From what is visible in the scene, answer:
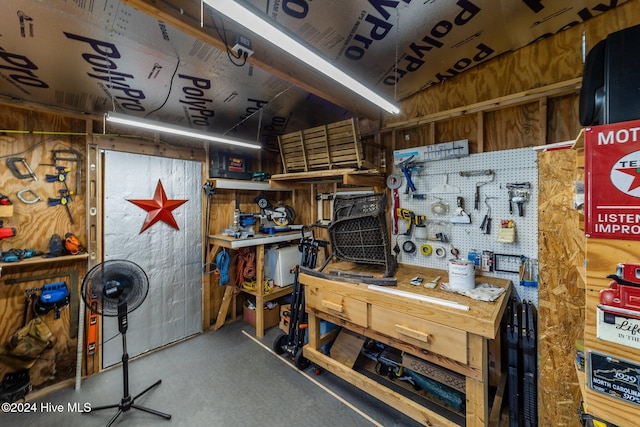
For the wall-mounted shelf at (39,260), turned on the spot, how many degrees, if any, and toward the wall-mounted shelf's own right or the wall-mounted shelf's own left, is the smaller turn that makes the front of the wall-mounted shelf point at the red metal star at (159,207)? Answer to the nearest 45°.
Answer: approximately 45° to the wall-mounted shelf's own left

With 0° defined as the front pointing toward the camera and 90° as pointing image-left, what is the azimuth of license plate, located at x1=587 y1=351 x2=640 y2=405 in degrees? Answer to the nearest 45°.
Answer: approximately 45°

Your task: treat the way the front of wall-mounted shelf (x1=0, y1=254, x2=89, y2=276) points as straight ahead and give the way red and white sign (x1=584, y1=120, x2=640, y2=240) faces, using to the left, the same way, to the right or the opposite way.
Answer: the opposite way

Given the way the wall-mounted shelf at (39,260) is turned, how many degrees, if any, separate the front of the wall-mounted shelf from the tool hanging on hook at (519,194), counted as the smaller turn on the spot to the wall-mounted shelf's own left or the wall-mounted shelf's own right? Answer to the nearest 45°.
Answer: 0° — it already faces it

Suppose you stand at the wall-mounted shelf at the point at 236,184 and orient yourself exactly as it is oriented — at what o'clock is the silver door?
The silver door is roughly at 4 o'clock from the wall-mounted shelf.

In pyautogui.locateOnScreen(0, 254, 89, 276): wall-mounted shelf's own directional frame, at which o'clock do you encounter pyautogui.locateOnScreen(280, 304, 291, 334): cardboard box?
The cardboard box is roughly at 11 o'clock from the wall-mounted shelf.

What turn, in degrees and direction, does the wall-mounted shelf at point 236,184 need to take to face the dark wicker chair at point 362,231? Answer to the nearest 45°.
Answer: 0° — it already faces it

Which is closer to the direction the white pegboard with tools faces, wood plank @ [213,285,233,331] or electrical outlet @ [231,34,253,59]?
the electrical outlet

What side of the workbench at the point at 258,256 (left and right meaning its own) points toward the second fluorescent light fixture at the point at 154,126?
right

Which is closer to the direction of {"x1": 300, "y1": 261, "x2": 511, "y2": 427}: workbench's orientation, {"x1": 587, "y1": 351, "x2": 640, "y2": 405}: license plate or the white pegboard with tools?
the license plate

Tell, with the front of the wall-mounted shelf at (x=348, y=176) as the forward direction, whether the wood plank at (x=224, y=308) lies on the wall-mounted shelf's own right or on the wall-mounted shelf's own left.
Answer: on the wall-mounted shelf's own right

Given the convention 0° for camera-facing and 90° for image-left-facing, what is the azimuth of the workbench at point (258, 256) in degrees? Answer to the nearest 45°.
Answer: approximately 315°
